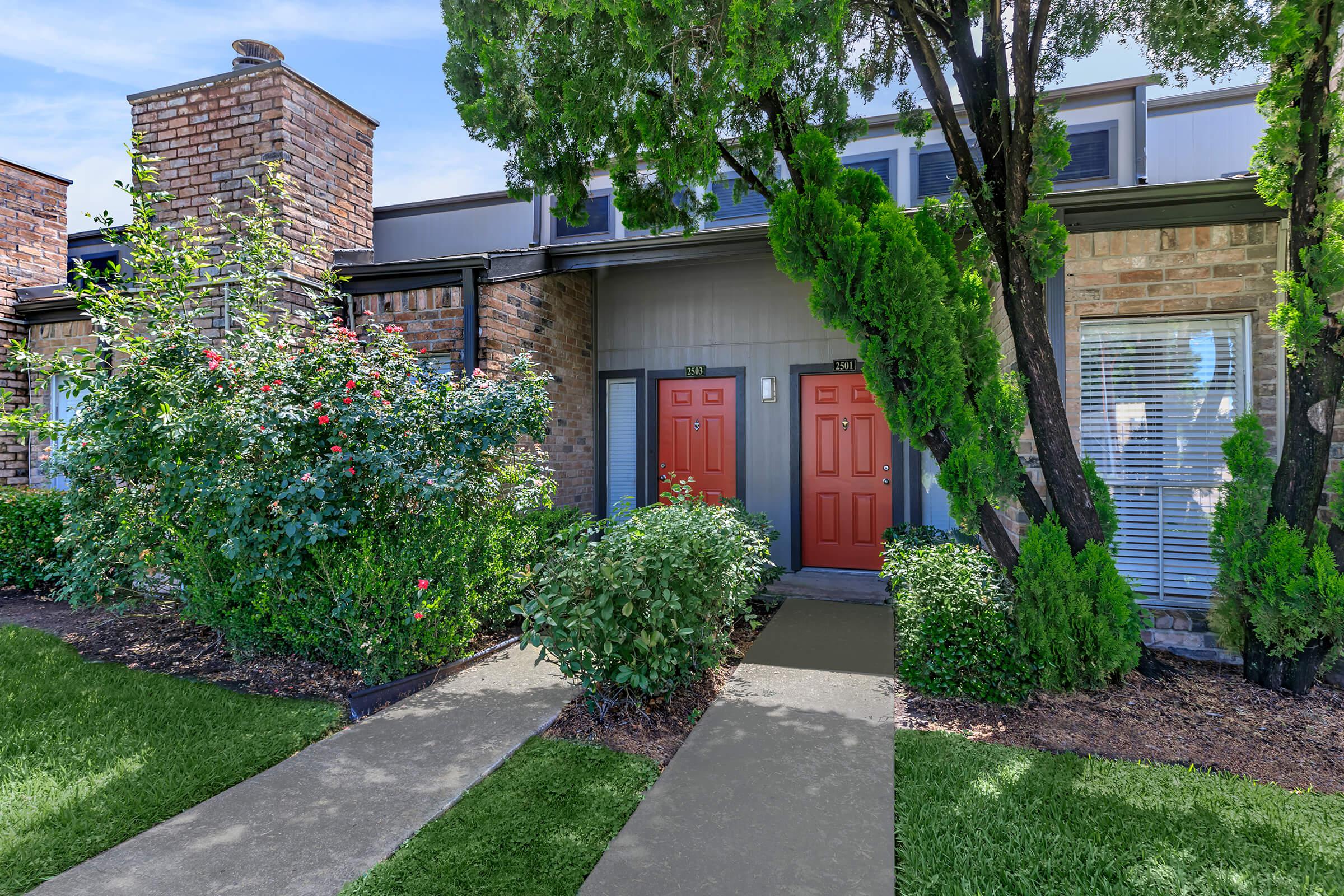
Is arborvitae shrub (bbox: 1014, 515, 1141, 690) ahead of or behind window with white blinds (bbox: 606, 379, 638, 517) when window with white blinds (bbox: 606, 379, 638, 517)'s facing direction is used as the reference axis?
ahead

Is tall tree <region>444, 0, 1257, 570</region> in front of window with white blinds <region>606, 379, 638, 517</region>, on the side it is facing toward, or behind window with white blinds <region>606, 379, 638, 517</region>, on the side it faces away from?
in front

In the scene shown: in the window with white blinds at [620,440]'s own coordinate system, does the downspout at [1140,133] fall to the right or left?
on its left

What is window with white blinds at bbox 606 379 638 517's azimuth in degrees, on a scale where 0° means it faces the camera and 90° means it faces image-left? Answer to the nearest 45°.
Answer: approximately 0°
